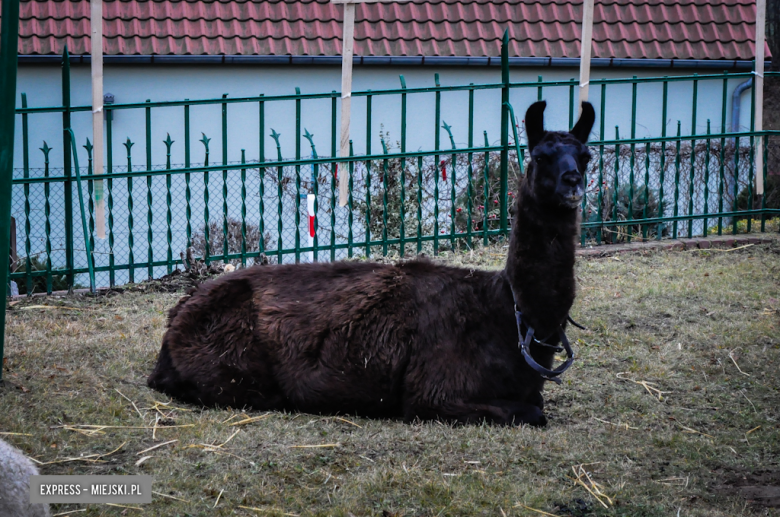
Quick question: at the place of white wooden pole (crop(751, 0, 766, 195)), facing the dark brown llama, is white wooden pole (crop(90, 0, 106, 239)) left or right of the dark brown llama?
right

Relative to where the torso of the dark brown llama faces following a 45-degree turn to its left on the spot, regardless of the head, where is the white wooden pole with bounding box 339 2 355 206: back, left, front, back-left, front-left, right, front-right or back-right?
front-left

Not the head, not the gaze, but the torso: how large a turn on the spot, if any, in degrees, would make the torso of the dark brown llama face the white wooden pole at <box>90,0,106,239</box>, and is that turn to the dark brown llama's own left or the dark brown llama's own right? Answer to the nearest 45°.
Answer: approximately 135° to the dark brown llama's own left

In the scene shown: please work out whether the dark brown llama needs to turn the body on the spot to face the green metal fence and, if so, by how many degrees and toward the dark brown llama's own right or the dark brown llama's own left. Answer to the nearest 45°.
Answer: approximately 90° to the dark brown llama's own left

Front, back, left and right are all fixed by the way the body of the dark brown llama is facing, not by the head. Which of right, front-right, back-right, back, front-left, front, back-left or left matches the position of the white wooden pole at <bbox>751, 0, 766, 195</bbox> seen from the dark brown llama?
front-left

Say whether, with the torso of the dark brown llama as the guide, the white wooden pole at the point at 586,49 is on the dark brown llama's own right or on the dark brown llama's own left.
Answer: on the dark brown llama's own left

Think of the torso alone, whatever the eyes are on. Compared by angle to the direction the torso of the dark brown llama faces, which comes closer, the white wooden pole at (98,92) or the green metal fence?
the green metal fence

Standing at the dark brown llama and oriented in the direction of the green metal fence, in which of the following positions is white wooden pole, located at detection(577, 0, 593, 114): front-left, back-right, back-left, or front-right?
front-right

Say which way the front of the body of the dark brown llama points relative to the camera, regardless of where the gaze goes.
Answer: to the viewer's right
